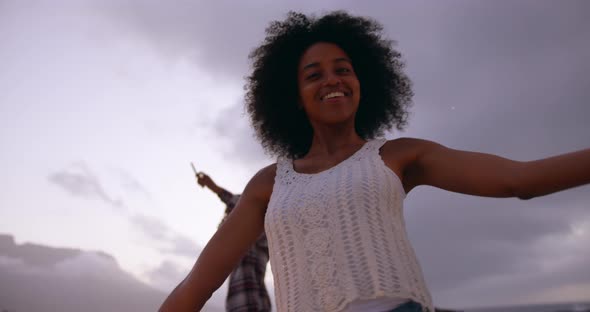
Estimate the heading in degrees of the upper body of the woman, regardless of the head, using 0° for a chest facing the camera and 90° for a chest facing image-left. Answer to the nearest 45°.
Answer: approximately 0°

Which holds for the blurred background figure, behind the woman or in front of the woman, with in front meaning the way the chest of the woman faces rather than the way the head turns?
behind
